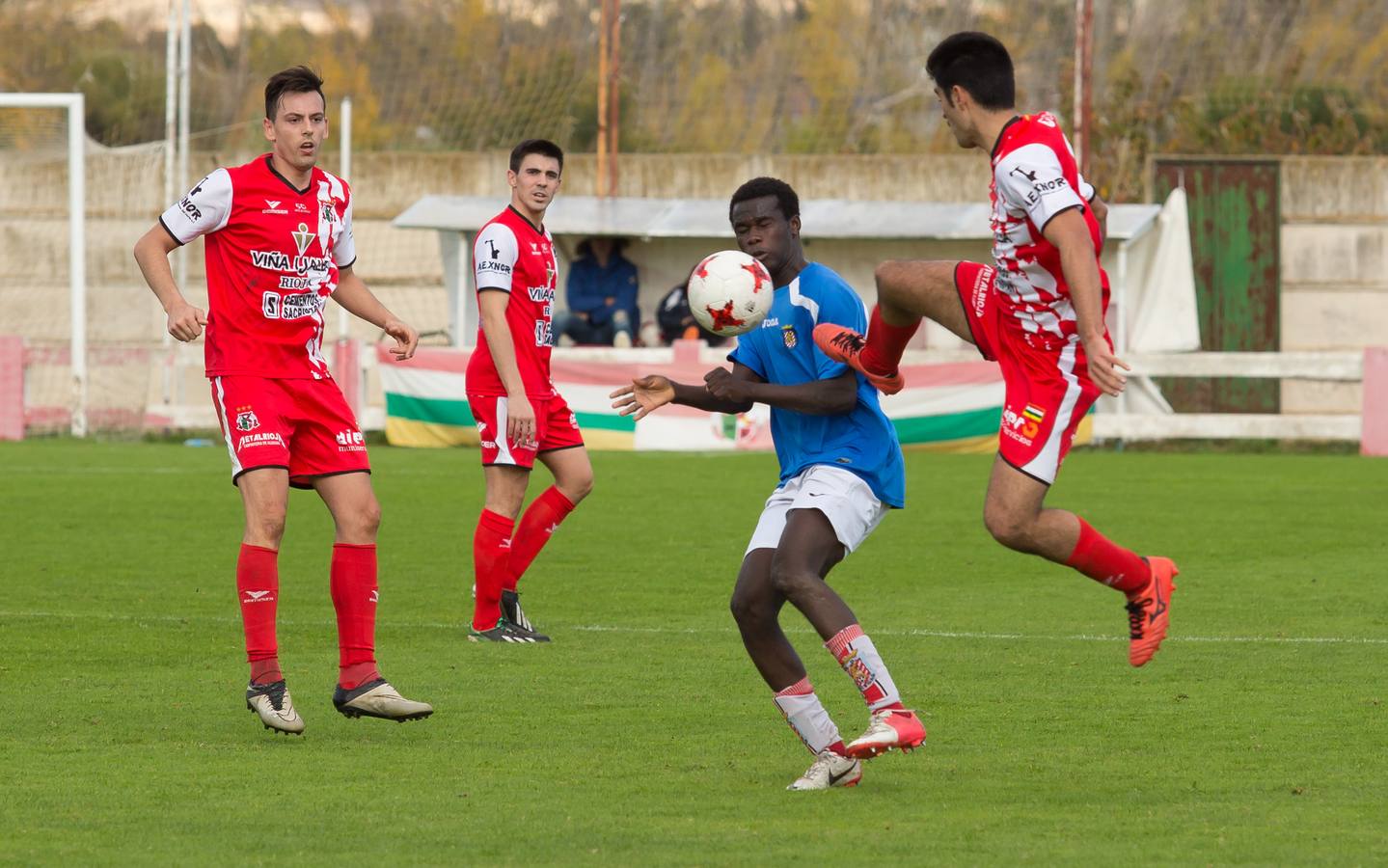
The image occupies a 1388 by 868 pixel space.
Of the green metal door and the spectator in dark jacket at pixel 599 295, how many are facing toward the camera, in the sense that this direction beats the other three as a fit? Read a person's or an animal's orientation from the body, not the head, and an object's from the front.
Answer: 2

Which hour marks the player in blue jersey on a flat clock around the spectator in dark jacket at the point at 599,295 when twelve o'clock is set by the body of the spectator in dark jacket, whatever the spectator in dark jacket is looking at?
The player in blue jersey is roughly at 12 o'clock from the spectator in dark jacket.

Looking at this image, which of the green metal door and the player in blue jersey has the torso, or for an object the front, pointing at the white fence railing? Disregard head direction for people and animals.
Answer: the green metal door

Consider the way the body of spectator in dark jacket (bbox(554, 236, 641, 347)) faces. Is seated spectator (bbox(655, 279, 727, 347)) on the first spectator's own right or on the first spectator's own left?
on the first spectator's own left

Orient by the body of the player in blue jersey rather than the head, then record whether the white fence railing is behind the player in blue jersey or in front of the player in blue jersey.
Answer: behind

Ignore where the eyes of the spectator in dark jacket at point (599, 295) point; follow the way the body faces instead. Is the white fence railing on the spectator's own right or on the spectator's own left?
on the spectator's own left

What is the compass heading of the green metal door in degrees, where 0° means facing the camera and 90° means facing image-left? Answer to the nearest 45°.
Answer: approximately 0°

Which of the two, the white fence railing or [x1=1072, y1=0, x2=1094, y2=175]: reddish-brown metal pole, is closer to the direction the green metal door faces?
the white fence railing

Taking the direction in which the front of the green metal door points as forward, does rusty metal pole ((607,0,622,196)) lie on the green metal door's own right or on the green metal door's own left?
on the green metal door's own right

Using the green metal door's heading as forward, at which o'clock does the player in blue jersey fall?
The player in blue jersey is roughly at 12 o'clock from the green metal door.
